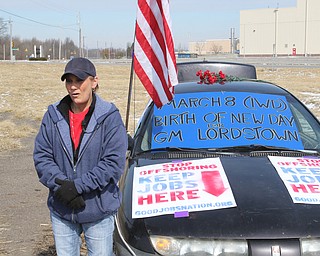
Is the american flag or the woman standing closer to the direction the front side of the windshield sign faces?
the woman standing

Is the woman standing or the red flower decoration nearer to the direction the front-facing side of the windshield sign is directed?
the woman standing

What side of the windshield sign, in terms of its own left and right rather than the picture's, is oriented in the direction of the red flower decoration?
back

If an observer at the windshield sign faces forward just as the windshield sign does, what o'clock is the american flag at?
The american flag is roughly at 4 o'clock from the windshield sign.

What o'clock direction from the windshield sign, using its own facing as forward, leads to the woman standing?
The woman standing is roughly at 1 o'clock from the windshield sign.

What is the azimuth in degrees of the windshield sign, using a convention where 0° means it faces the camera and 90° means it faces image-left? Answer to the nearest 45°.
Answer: approximately 0°
